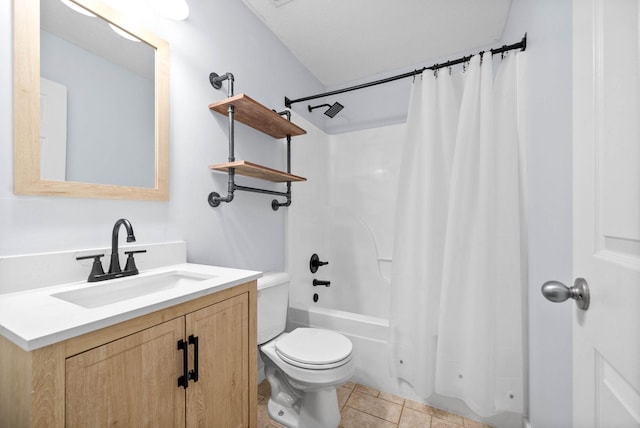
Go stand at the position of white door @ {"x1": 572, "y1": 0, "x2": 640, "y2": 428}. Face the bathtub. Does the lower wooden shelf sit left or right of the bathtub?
left

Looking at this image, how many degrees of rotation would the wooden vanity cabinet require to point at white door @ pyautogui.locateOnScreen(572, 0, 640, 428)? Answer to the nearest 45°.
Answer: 0° — it already faces it

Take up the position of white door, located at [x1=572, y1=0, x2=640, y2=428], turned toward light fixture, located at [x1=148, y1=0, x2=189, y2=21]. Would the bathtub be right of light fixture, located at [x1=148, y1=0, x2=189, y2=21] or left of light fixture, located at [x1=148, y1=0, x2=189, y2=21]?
right

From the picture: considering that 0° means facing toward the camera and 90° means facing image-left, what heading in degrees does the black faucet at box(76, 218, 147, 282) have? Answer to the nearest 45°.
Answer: approximately 315°

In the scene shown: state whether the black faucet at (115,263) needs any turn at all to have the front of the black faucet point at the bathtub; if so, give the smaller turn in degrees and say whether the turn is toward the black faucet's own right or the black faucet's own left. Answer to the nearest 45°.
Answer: approximately 45° to the black faucet's own left

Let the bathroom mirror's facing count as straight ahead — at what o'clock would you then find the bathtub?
The bathtub is roughly at 11 o'clock from the bathroom mirror.

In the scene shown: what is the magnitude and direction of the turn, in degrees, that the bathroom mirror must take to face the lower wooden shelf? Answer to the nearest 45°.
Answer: approximately 45° to its left

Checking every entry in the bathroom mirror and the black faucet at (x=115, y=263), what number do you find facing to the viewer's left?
0

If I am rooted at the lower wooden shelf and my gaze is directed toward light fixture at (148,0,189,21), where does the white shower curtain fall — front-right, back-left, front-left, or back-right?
back-left
